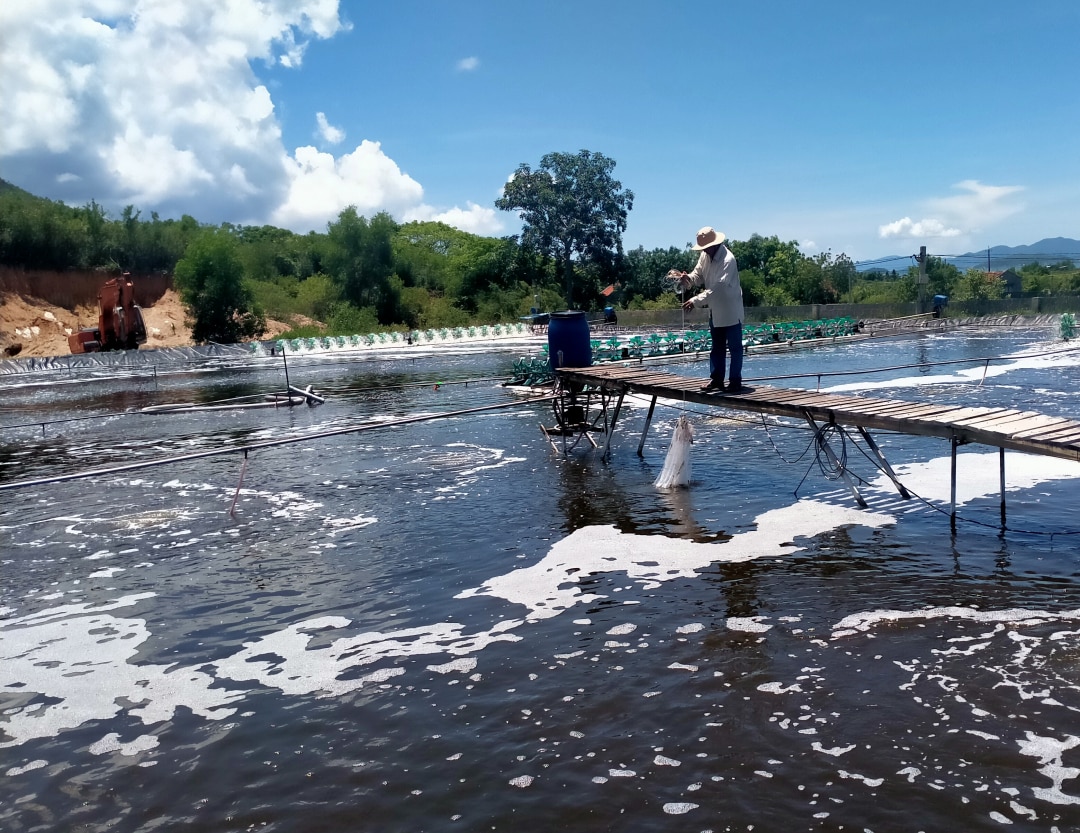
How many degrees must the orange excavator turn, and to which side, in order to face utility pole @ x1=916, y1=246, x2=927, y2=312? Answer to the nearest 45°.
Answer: approximately 135° to its left

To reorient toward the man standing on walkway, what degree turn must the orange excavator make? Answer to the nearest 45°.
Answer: approximately 45° to its left

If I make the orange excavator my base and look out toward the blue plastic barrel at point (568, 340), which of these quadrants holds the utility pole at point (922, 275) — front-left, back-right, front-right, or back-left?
front-left

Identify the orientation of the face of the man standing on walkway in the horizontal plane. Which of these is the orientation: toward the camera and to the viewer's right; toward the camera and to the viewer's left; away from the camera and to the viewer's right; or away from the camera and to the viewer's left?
toward the camera and to the viewer's left

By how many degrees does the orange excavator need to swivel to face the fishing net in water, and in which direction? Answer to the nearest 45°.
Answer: approximately 45° to its left
